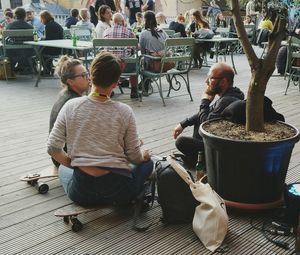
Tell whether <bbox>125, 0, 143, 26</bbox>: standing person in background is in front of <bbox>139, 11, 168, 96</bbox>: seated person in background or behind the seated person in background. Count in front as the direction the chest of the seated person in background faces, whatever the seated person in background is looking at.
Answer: in front

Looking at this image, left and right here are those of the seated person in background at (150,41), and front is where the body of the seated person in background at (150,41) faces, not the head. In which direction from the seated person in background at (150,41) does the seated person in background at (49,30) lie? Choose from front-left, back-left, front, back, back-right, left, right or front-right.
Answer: front-left

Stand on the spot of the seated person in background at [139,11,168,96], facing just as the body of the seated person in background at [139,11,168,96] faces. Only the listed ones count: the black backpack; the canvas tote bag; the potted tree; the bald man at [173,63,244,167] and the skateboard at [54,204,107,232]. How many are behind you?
5

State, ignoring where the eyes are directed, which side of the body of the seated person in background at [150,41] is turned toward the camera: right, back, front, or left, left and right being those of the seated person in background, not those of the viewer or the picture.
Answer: back

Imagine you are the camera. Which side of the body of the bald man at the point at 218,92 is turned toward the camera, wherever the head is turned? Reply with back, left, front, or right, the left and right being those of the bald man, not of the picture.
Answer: left

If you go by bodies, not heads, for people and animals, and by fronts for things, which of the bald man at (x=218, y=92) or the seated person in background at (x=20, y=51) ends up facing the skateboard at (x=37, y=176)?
the bald man

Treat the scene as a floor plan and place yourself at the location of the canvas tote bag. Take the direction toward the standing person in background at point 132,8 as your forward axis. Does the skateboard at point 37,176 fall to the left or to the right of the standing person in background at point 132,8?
left

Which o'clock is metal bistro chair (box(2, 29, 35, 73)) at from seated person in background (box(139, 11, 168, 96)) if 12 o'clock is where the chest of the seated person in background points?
The metal bistro chair is roughly at 10 o'clock from the seated person in background.

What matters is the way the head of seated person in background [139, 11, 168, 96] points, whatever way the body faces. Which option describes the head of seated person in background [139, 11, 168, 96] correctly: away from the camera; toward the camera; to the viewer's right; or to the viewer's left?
away from the camera

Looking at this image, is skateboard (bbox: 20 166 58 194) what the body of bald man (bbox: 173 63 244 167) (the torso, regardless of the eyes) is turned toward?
yes
